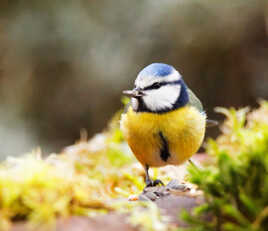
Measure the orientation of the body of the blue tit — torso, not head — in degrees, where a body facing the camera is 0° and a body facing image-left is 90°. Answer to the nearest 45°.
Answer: approximately 0°
